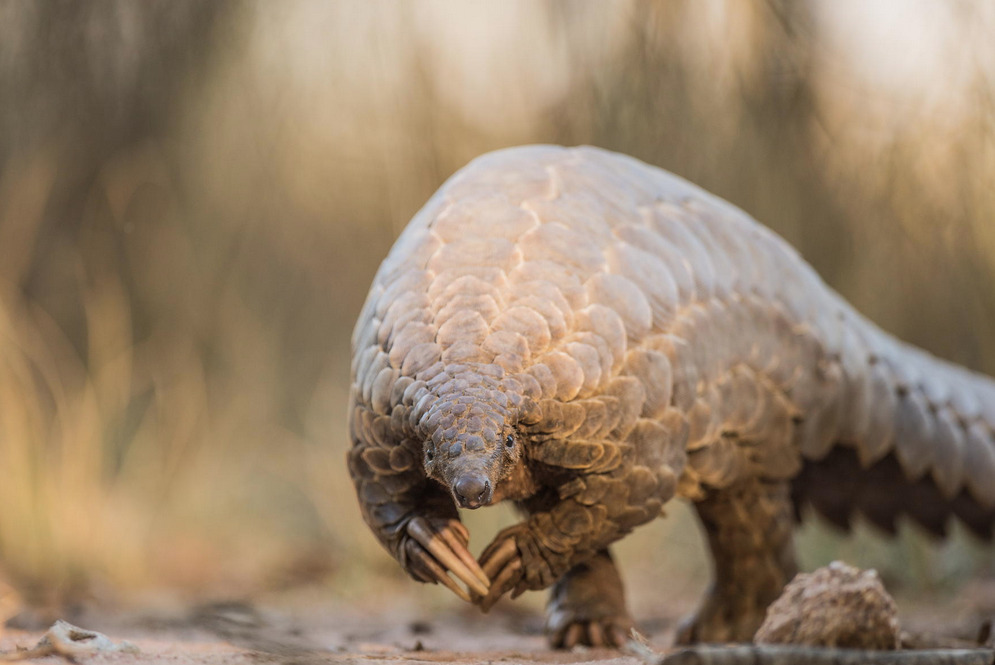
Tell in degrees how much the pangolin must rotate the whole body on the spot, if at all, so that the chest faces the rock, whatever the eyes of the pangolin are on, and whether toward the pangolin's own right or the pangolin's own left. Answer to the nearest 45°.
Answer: approximately 90° to the pangolin's own left

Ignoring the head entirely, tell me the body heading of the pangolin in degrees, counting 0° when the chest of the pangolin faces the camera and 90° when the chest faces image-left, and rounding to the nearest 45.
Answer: approximately 45°
